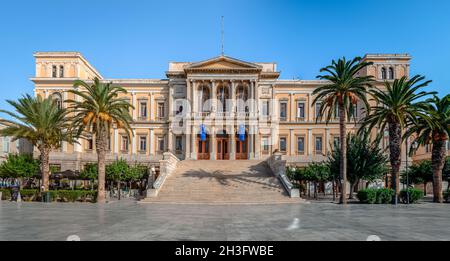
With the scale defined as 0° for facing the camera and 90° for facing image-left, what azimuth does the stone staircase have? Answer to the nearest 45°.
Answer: approximately 0°

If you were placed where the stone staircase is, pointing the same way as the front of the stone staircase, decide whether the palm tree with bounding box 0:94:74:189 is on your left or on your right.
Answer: on your right

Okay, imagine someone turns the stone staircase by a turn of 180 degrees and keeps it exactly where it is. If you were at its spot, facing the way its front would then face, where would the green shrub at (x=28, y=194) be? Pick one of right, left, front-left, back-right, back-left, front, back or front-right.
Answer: left

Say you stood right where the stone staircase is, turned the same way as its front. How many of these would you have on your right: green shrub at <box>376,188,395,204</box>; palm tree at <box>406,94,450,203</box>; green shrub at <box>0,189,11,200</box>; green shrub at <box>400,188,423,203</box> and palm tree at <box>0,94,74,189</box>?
2

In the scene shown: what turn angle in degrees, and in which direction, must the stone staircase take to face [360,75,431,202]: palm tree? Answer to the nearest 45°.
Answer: approximately 90° to its left

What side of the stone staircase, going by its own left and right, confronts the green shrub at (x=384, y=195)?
left

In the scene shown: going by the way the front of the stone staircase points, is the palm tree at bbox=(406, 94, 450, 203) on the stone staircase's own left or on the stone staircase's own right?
on the stone staircase's own left

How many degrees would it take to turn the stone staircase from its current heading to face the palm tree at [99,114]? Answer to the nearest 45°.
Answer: approximately 90° to its right

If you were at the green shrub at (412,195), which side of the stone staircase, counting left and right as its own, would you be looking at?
left
